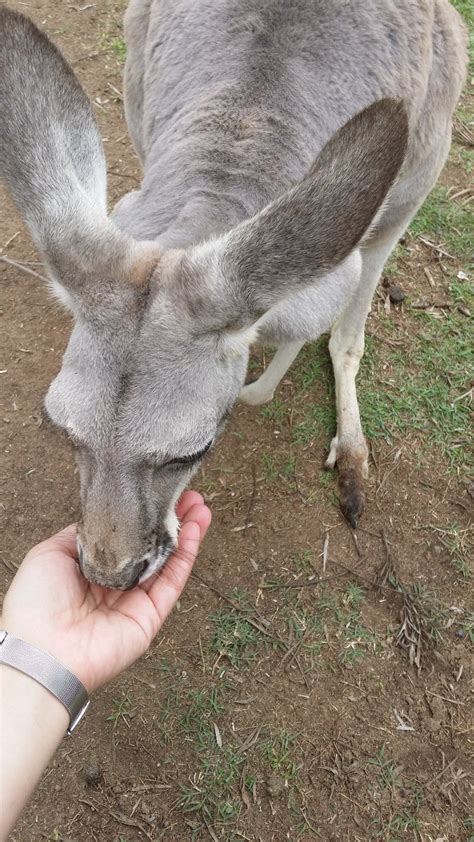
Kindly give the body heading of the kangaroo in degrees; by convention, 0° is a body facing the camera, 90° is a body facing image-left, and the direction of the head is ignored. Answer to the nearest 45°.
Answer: approximately 0°

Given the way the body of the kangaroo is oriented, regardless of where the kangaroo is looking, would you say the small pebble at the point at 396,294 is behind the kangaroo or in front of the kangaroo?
behind

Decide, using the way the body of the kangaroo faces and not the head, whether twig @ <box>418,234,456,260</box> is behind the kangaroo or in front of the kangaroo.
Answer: behind
